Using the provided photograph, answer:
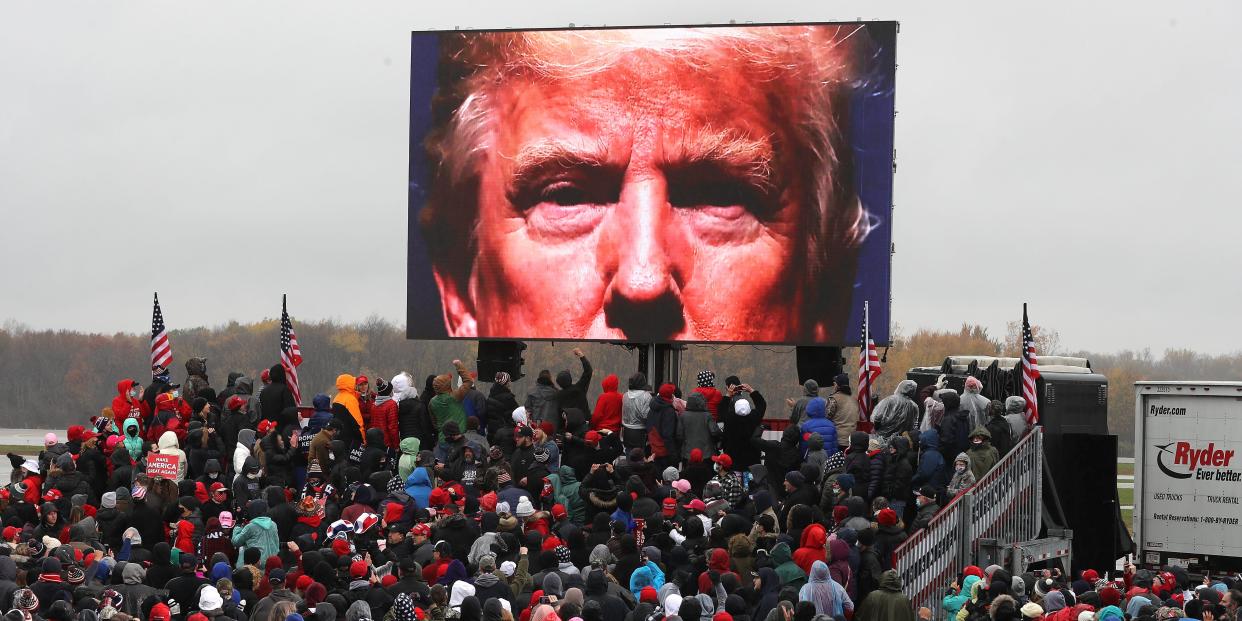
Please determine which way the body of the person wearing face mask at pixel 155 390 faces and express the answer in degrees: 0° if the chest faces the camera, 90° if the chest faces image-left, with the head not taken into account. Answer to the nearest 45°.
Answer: approximately 315°

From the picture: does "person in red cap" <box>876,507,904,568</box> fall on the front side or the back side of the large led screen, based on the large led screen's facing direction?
on the front side

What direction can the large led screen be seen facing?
toward the camera

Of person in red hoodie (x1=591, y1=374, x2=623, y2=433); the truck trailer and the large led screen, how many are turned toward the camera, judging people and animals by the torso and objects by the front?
1

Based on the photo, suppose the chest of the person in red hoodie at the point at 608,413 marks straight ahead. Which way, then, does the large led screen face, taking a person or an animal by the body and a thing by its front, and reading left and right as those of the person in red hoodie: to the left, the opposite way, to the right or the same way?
the opposite way

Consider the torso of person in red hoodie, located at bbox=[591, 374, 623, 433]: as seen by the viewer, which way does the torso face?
away from the camera
